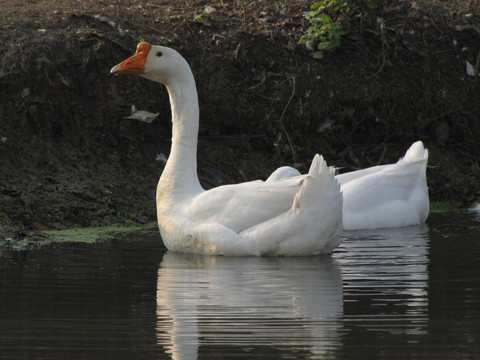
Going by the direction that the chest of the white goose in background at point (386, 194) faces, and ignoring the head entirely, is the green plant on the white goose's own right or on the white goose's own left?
on the white goose's own right

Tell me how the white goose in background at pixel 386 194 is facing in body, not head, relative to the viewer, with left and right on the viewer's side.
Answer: facing to the left of the viewer
